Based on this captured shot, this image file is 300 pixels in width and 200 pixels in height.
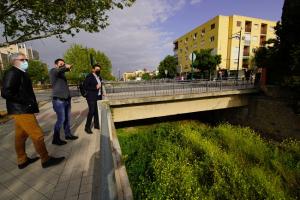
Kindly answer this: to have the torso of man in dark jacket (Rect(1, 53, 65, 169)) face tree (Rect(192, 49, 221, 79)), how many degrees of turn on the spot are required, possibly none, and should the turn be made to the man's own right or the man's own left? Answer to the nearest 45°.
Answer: approximately 45° to the man's own left

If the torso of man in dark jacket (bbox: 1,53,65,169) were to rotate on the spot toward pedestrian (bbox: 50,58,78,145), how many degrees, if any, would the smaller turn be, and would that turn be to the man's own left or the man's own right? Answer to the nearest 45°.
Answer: approximately 45° to the man's own left

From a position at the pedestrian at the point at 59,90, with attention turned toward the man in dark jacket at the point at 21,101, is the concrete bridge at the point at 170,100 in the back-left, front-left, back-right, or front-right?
back-left

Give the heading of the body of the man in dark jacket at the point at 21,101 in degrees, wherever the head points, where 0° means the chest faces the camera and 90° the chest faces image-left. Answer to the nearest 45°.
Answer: approximately 270°

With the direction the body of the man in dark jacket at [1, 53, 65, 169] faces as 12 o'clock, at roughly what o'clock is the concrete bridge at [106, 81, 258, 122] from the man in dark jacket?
The concrete bridge is roughly at 11 o'clock from the man in dark jacket.

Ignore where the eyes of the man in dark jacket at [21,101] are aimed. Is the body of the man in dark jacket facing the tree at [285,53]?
yes

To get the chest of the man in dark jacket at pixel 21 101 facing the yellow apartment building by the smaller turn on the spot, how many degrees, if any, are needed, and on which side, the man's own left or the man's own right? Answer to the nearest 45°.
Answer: approximately 45° to the man's own left

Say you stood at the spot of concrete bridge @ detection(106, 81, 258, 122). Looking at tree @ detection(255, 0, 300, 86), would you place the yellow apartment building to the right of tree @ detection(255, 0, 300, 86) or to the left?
left
